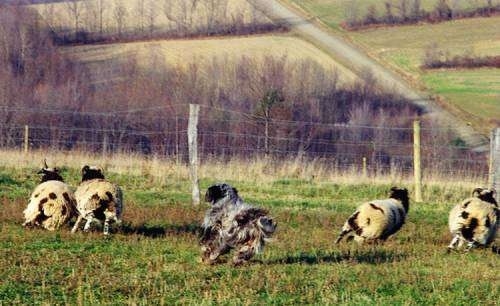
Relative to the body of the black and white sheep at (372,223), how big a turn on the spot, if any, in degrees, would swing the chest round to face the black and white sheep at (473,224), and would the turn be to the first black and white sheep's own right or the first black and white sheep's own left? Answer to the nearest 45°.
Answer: approximately 45° to the first black and white sheep's own right

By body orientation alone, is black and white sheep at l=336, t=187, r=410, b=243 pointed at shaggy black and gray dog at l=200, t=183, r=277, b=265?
no

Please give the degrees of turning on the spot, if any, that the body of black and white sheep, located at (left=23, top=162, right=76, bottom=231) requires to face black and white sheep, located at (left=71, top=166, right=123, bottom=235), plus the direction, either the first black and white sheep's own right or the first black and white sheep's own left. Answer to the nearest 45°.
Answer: approximately 135° to the first black and white sheep's own right

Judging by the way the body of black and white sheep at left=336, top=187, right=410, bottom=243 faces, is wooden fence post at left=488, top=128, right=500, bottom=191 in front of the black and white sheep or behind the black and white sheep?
in front

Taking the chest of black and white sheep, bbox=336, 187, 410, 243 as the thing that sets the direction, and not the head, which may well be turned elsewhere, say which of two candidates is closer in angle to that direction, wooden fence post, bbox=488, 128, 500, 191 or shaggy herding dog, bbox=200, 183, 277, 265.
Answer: the wooden fence post

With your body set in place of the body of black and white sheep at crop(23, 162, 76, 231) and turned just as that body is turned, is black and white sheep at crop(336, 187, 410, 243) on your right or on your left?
on your right

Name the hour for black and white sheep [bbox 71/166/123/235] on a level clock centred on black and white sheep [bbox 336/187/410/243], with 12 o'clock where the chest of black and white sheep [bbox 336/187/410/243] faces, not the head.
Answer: black and white sheep [bbox 71/166/123/235] is roughly at 7 o'clock from black and white sheep [bbox 336/187/410/243].

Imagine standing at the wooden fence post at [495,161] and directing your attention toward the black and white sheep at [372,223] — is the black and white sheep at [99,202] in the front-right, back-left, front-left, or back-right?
front-right

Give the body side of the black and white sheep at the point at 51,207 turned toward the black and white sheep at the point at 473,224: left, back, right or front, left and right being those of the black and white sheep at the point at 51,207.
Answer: right

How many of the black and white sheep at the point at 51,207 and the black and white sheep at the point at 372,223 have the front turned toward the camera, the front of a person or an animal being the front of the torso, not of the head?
0

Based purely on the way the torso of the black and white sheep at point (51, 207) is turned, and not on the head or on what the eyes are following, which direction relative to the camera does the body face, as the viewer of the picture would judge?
away from the camera

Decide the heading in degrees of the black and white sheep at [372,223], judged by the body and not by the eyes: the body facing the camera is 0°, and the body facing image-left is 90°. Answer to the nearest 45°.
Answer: approximately 225°
